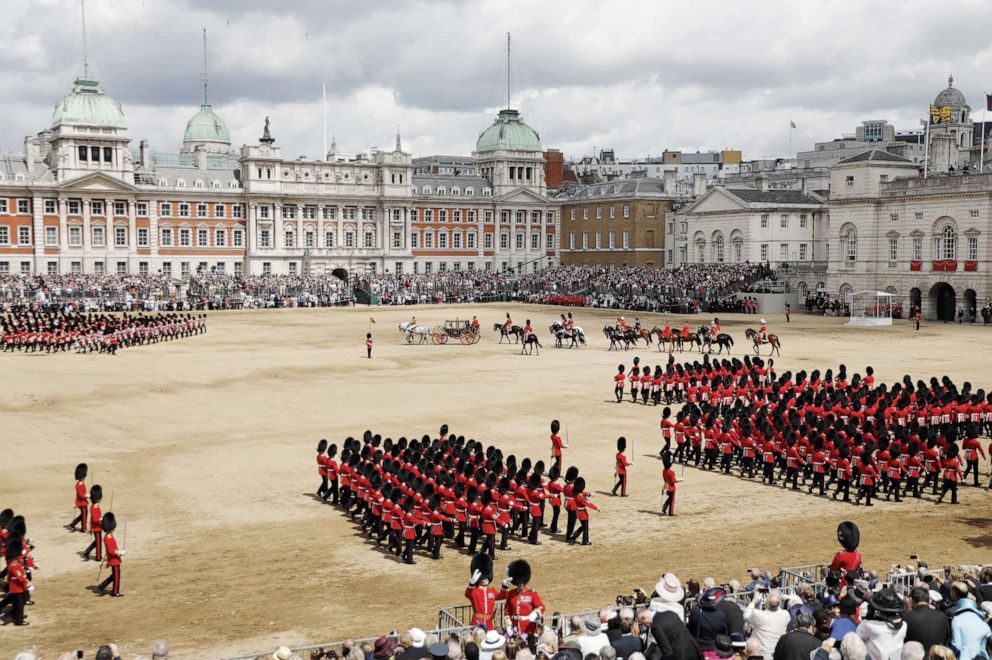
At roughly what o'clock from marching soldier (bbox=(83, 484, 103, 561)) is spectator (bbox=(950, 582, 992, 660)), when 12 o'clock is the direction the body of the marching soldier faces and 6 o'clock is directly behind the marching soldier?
The spectator is roughly at 2 o'clock from the marching soldier.

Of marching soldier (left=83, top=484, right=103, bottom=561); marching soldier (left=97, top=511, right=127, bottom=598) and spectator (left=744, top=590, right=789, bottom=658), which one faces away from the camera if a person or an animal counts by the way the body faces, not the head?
the spectator

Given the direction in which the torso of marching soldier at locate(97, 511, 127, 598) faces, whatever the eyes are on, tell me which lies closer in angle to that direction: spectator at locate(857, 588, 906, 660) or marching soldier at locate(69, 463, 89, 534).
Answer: the spectator

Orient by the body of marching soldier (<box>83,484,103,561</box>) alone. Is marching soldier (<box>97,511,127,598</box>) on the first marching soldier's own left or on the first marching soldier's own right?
on the first marching soldier's own right

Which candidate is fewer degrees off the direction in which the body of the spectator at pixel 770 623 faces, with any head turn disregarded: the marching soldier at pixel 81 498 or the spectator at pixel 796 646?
the marching soldier

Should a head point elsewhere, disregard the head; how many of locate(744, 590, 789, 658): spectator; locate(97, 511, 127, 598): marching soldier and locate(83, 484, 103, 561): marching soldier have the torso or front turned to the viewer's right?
2

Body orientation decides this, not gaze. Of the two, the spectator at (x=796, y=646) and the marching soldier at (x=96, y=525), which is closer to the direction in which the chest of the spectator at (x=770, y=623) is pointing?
the marching soldier

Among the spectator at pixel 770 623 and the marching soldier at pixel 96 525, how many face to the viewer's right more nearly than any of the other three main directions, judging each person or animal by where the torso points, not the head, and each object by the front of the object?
1

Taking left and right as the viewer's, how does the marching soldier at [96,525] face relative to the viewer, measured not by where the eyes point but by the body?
facing to the right of the viewer

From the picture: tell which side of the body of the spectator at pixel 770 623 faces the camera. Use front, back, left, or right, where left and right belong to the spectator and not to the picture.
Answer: back

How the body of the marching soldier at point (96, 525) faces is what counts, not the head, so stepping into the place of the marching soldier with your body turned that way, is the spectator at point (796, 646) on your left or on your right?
on your right

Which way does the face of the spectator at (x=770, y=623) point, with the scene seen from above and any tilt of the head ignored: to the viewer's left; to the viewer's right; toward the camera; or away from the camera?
away from the camera

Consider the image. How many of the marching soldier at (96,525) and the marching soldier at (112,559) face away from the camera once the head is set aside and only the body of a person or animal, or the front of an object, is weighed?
0

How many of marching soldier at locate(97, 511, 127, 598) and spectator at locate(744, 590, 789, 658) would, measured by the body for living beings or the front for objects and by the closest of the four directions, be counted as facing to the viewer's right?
1

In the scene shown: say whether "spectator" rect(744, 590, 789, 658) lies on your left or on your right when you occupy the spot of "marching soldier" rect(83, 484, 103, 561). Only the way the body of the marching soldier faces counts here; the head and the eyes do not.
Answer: on your right

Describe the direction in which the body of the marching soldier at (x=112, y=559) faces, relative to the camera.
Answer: to the viewer's right

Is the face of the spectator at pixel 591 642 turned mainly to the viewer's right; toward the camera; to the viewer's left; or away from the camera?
away from the camera

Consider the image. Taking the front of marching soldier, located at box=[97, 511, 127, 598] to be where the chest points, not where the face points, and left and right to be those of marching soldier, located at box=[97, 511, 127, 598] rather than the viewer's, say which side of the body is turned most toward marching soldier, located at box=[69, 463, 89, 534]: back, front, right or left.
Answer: left

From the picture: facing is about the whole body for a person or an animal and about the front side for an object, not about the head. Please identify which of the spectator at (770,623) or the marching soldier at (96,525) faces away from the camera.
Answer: the spectator

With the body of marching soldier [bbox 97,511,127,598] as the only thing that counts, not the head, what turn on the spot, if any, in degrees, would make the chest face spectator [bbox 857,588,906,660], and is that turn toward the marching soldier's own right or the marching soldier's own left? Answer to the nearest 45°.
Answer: approximately 45° to the marching soldier's own right
